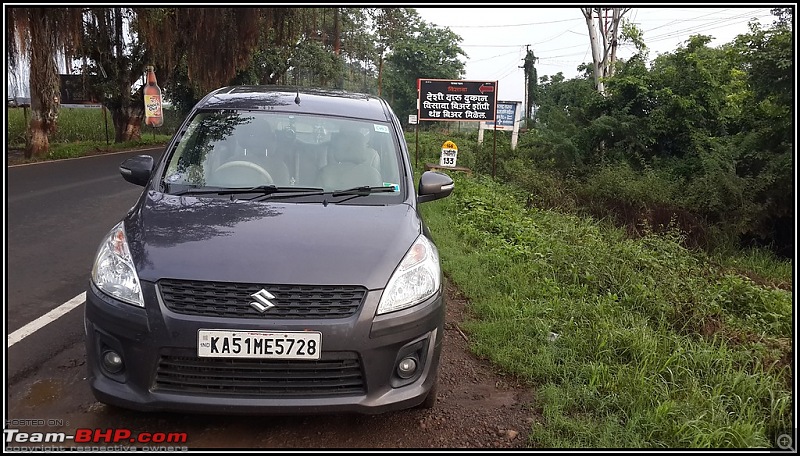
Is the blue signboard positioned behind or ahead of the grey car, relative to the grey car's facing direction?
behind

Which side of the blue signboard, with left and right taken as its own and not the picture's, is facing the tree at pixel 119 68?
right

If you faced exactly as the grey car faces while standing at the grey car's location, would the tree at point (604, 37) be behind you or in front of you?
behind

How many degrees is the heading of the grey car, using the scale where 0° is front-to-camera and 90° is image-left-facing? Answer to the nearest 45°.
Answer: approximately 0°

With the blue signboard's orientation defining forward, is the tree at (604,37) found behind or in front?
behind

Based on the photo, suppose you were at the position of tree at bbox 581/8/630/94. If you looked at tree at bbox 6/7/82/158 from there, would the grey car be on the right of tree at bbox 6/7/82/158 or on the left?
left

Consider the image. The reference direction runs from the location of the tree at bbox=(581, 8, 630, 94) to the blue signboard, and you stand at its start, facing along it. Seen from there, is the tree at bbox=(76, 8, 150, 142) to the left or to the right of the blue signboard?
right

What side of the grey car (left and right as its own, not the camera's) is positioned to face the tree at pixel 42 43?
back

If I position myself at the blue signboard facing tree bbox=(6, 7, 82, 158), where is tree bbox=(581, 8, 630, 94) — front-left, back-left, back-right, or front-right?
back-right

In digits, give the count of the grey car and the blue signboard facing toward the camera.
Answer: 2

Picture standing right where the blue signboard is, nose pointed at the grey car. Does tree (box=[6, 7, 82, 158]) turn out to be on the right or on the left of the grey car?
right
